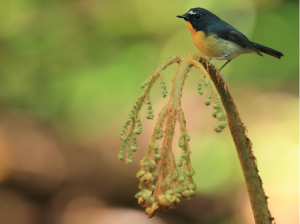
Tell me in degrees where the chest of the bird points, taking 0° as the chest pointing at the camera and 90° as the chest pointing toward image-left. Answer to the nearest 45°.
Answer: approximately 90°
